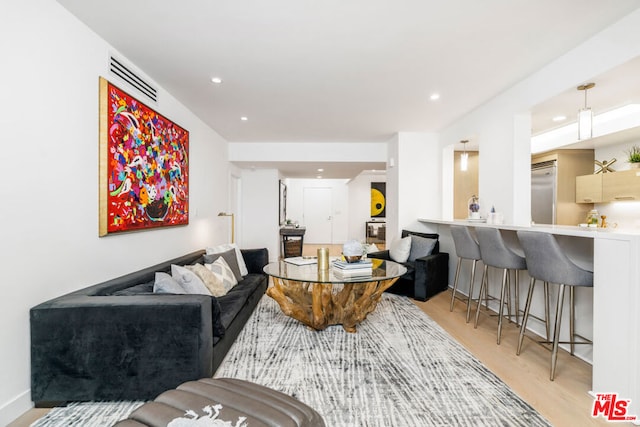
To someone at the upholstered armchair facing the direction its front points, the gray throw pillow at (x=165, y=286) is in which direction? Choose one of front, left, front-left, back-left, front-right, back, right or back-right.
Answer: front

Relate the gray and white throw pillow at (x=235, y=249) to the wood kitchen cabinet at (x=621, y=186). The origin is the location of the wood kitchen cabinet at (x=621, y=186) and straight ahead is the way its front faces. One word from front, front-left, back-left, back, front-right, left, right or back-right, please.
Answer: front

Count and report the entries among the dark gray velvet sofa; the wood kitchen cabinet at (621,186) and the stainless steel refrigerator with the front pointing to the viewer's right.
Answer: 1

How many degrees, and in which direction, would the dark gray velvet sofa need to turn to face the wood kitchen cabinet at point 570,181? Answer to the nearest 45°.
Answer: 0° — it already faces it

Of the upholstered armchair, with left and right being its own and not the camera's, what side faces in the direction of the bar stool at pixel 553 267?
left

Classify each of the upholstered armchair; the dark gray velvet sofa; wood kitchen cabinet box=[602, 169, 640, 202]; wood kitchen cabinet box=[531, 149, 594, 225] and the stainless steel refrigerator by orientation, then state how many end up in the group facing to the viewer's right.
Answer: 1

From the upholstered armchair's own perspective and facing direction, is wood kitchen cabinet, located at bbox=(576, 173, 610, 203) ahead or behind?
behind

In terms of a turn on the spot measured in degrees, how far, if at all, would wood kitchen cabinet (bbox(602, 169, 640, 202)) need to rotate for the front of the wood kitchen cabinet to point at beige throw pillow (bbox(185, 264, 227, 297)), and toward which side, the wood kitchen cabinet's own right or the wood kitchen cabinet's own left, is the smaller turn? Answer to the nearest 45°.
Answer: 0° — it already faces it

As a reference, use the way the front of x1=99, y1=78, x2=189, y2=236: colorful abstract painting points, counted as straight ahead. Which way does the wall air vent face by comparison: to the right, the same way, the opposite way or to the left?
the same way

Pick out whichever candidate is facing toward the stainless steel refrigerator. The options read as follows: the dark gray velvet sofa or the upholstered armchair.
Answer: the dark gray velvet sofa

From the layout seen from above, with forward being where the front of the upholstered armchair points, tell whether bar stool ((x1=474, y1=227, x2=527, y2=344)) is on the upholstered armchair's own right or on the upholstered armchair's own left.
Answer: on the upholstered armchair's own left

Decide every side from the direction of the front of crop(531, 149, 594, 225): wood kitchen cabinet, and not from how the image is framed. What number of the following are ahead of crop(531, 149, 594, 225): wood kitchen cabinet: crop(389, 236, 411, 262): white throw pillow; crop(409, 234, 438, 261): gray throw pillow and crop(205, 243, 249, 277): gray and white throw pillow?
3

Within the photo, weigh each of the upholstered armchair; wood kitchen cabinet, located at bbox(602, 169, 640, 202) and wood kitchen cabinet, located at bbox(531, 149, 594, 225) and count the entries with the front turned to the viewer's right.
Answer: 0

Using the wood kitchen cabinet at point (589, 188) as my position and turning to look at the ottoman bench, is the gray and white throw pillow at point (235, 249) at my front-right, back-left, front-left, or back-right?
front-right

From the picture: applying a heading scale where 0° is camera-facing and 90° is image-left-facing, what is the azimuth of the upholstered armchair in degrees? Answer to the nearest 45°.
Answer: approximately 45°
